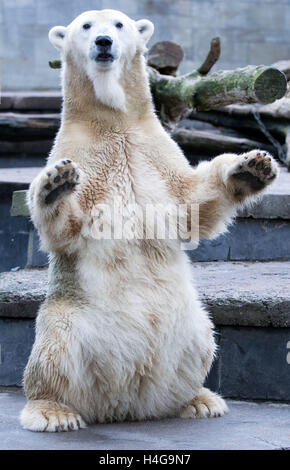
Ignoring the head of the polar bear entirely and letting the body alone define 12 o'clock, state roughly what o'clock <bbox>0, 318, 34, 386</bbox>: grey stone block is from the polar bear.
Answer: The grey stone block is roughly at 5 o'clock from the polar bear.

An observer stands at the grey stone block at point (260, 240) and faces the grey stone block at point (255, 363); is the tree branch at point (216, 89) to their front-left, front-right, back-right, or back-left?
back-right

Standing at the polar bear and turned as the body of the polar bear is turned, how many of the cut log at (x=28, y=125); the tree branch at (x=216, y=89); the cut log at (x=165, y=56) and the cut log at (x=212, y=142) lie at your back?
4

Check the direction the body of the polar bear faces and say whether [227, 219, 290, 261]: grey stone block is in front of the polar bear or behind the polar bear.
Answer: behind

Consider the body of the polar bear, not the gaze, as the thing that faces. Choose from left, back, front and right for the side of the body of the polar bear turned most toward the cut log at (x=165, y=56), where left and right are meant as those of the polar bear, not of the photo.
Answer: back

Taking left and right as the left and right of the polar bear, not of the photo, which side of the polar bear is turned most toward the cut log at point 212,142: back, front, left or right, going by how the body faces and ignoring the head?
back

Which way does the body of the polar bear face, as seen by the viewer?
toward the camera

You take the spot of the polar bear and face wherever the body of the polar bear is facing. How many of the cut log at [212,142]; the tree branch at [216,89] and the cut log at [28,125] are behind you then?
3

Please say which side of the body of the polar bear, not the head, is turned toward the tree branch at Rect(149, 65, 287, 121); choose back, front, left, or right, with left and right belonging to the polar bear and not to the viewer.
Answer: back

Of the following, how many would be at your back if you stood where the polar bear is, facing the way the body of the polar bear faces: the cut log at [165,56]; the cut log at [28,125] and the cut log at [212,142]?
3

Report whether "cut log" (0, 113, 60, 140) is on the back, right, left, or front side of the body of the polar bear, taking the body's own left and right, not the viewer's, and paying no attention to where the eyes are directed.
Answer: back

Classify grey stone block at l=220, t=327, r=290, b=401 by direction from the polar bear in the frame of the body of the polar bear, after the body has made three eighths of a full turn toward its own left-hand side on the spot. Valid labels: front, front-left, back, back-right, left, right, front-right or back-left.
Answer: front
